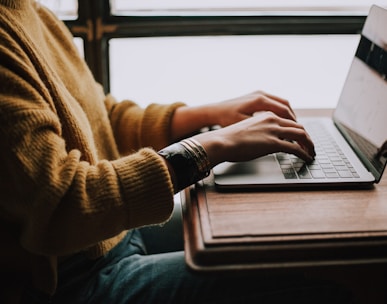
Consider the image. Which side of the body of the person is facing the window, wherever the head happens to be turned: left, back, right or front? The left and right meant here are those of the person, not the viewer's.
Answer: left

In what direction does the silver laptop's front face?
to the viewer's left

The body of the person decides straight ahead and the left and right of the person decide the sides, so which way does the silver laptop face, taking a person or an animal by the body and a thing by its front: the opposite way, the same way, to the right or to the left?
the opposite way

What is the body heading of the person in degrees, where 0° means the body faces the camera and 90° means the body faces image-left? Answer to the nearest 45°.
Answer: approximately 270°

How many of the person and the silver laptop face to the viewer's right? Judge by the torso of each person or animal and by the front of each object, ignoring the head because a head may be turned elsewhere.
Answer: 1

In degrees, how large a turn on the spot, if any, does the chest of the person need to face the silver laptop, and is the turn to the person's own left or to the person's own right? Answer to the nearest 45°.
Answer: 0° — they already face it

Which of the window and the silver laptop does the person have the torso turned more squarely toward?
the silver laptop
